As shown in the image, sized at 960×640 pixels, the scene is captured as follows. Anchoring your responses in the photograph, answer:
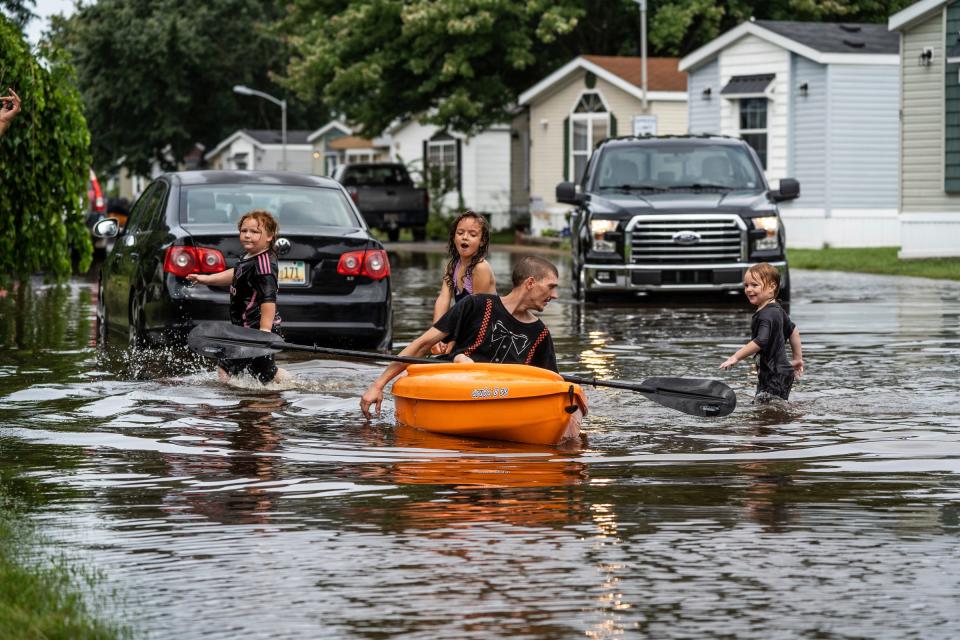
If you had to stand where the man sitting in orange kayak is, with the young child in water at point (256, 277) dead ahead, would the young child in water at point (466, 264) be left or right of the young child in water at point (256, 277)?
right

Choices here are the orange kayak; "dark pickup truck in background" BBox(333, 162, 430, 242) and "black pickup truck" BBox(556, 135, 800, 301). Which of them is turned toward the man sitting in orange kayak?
the black pickup truck

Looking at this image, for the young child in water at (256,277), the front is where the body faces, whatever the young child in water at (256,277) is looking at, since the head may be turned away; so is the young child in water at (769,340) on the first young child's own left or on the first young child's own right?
on the first young child's own left

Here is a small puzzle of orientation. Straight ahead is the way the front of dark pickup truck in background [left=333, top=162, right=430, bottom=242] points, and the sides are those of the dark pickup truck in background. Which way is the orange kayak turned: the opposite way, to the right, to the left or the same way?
the opposite way

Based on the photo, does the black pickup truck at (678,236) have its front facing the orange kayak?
yes

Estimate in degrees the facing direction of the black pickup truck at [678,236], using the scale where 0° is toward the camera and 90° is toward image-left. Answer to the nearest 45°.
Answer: approximately 0°

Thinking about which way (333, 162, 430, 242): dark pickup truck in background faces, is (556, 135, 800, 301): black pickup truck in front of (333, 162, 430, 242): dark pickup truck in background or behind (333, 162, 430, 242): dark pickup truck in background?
behind

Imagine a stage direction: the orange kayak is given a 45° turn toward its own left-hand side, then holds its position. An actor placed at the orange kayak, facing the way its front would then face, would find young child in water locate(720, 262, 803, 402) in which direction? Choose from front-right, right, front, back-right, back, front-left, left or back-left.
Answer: front-left

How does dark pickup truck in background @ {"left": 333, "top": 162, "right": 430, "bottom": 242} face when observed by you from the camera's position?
facing away from the viewer and to the left of the viewer

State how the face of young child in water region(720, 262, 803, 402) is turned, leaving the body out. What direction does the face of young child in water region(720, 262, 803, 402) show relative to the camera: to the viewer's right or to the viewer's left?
to the viewer's left

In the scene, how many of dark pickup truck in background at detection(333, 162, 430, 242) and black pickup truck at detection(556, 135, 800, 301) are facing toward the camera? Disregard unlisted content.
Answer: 1
